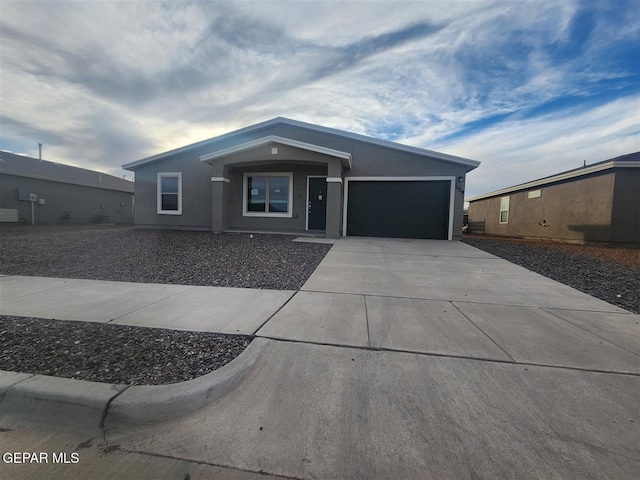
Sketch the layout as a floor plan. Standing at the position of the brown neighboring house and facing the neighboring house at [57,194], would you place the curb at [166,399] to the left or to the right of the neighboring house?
left

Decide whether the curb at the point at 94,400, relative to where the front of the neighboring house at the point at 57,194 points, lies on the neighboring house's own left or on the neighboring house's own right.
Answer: on the neighboring house's own left

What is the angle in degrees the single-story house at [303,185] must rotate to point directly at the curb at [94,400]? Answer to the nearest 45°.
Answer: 0° — it already faces it

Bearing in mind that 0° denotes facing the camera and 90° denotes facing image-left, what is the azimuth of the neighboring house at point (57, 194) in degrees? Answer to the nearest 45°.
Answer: approximately 45°

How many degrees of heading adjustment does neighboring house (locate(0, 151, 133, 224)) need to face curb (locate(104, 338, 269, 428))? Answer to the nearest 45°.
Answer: approximately 45° to its left

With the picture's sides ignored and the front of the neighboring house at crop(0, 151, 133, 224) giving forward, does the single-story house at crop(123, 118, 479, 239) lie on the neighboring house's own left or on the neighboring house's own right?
on the neighboring house's own left

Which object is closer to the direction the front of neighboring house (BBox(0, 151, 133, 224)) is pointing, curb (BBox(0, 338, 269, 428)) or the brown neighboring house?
the curb

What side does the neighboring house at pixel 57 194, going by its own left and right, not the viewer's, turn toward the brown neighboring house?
left

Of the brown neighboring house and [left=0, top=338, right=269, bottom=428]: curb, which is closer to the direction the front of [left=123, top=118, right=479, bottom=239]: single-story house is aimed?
the curb

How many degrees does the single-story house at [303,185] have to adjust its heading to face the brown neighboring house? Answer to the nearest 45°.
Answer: approximately 90° to its left

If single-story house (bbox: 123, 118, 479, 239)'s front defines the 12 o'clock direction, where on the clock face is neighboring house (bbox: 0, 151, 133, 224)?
The neighboring house is roughly at 4 o'clock from the single-story house.
